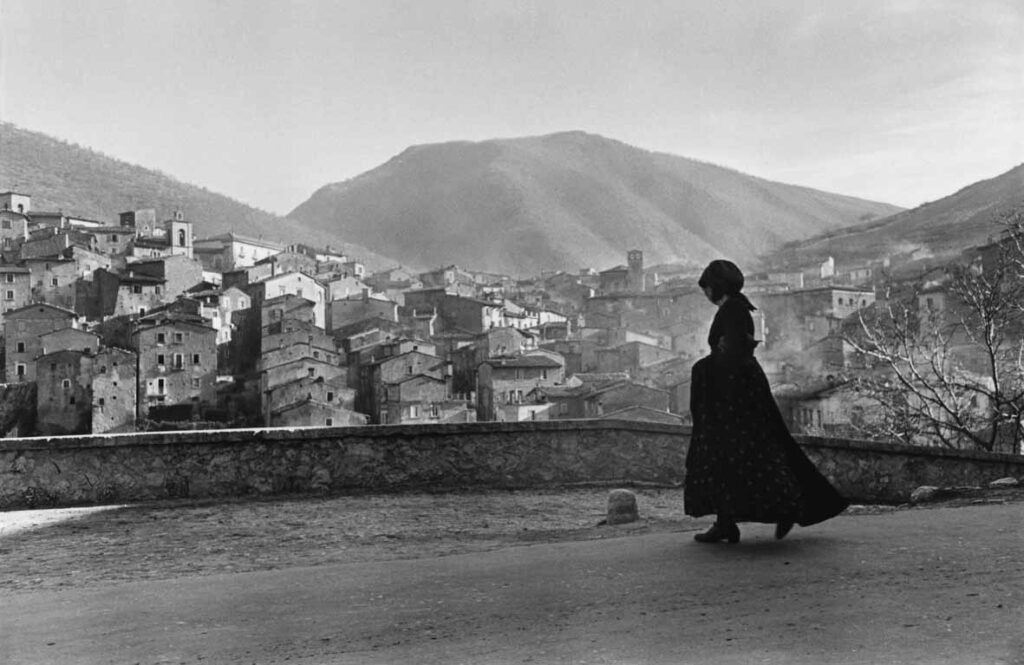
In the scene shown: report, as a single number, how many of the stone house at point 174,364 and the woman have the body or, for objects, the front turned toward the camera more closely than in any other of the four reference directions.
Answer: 1

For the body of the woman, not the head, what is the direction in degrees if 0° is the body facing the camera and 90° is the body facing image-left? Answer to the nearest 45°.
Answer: approximately 90°

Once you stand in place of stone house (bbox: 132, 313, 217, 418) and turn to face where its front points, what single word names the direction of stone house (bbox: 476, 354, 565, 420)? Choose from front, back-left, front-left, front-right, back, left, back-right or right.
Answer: front-left

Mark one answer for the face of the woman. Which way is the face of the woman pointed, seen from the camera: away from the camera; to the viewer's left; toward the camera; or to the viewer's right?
to the viewer's left

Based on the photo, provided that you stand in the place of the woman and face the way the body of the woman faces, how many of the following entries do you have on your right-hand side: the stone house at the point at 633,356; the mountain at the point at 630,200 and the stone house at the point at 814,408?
3

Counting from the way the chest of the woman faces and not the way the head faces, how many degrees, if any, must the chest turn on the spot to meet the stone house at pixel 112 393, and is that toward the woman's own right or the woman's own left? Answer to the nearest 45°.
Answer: approximately 45° to the woman's own right

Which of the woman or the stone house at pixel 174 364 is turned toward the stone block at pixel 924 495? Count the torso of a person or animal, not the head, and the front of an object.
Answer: the stone house

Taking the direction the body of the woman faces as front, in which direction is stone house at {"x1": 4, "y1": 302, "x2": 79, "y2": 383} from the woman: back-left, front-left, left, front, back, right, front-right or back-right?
front-right

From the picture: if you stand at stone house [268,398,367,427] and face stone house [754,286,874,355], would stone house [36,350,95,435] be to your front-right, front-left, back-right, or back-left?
back-left

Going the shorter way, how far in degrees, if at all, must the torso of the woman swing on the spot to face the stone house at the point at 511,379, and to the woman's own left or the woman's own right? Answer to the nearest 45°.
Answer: approximately 90° to the woman's own right

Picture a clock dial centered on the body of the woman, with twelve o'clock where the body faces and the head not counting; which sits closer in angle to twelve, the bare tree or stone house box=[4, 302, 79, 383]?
the stone house

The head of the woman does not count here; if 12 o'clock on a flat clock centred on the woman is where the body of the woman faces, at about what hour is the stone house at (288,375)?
The stone house is roughly at 2 o'clock from the woman.

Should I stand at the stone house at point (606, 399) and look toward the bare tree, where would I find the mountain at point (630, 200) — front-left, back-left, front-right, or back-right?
back-left
